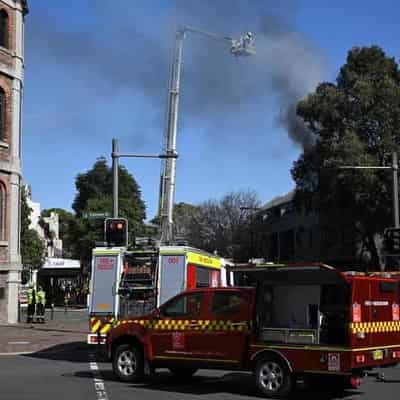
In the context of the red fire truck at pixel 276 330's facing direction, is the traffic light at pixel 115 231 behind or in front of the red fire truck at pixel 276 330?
in front

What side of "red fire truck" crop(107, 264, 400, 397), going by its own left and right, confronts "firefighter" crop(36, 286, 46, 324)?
front

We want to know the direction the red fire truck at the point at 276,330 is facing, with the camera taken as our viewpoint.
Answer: facing away from the viewer and to the left of the viewer

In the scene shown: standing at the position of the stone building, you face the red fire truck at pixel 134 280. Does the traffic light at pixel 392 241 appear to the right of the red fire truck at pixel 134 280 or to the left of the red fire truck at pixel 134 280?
left

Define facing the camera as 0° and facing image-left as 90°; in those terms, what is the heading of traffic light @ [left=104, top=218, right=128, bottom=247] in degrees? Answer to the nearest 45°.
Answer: approximately 0°

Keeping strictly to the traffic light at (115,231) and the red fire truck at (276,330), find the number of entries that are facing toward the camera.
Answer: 1

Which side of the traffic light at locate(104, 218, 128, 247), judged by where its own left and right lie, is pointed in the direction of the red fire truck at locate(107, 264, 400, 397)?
front

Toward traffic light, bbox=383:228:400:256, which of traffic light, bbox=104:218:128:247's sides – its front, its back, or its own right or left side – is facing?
left

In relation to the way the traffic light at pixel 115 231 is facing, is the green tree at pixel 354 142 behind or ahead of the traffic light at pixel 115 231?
behind
